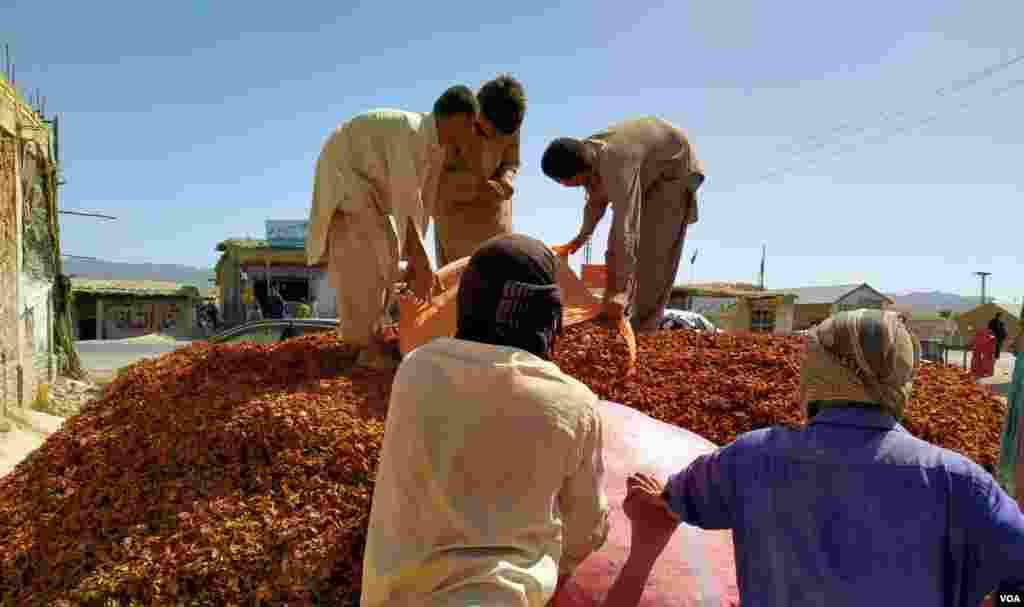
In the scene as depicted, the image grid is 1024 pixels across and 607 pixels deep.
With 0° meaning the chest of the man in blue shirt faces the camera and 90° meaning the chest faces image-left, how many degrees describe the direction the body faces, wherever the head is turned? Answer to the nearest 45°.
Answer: approximately 180°

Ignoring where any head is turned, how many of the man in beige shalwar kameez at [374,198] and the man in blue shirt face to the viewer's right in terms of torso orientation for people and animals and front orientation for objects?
1

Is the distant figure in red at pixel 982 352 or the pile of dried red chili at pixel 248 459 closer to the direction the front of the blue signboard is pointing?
the pile of dried red chili

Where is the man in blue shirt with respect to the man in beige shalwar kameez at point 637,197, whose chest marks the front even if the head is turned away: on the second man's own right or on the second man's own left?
on the second man's own left

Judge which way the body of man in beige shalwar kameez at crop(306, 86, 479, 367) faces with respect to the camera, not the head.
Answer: to the viewer's right

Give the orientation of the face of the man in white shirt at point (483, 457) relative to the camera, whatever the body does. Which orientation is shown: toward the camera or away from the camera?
away from the camera

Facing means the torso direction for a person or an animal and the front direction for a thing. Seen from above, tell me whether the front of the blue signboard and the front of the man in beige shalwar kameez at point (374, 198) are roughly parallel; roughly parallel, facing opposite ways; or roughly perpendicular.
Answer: roughly perpendicular

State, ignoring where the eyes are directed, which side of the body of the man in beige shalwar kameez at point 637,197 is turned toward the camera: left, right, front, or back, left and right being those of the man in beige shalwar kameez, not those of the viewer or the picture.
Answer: left

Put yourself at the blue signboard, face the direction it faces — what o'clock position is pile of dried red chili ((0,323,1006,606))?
The pile of dried red chili is roughly at 12 o'clock from the blue signboard.

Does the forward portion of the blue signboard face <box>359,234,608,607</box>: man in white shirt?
yes
